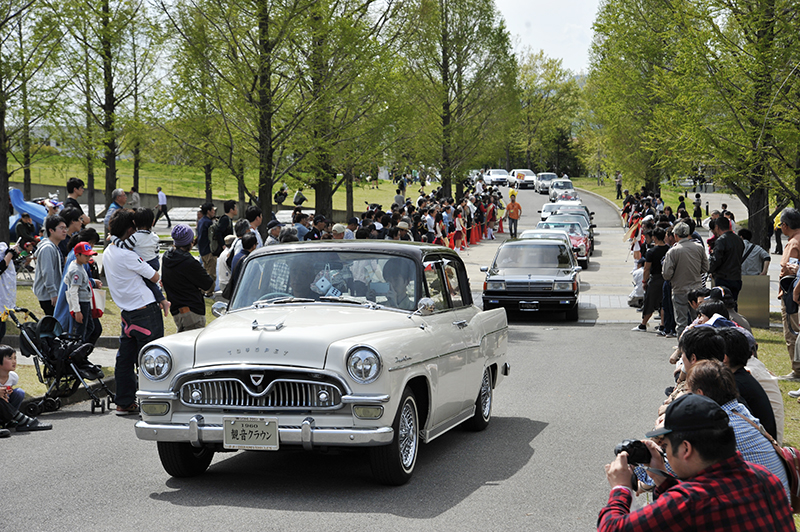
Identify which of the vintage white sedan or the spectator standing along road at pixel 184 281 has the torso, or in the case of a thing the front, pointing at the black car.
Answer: the spectator standing along road

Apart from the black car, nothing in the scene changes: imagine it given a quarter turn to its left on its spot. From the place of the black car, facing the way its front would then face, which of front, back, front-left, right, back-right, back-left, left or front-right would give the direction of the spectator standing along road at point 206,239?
back

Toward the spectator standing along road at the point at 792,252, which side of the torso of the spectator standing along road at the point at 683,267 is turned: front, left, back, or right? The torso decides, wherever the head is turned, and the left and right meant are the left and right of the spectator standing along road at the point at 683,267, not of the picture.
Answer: back

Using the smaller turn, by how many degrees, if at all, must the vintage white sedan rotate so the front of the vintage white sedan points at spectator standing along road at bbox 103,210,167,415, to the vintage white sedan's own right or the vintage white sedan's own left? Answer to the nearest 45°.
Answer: approximately 90° to the vintage white sedan's own right

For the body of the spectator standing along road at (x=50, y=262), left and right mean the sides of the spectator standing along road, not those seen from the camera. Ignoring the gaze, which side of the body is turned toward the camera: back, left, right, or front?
right

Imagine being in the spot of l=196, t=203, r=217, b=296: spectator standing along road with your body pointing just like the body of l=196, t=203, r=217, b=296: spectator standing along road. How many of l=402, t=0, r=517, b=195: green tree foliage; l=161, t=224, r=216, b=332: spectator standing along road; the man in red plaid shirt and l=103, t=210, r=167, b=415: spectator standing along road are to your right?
3

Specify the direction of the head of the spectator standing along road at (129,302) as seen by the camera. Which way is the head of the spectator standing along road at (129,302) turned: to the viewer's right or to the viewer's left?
to the viewer's right

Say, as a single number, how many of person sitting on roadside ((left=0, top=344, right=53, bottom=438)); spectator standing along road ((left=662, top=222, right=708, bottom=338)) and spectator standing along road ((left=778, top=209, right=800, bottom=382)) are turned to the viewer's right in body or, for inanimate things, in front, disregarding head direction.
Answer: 1

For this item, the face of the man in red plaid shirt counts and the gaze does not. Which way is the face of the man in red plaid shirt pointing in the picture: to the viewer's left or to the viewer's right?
to the viewer's left

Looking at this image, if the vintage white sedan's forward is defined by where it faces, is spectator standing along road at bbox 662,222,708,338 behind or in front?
behind

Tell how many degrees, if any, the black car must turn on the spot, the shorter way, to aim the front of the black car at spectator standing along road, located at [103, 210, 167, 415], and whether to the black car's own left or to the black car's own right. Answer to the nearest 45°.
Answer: approximately 45° to the black car's own right

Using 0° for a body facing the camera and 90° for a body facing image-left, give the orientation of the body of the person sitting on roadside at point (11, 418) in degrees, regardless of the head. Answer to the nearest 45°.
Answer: approximately 270°

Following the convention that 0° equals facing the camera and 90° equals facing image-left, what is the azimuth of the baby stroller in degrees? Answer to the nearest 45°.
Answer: approximately 270°

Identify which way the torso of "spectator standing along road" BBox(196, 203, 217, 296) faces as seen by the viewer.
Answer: to the viewer's right

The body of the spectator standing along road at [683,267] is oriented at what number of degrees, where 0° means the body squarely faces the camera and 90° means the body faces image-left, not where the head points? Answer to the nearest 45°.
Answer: approximately 135°

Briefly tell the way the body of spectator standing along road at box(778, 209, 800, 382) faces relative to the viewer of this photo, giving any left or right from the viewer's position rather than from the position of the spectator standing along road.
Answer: facing to the left of the viewer

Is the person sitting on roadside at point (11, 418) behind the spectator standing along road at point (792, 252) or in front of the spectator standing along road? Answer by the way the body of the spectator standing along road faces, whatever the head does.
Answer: in front
